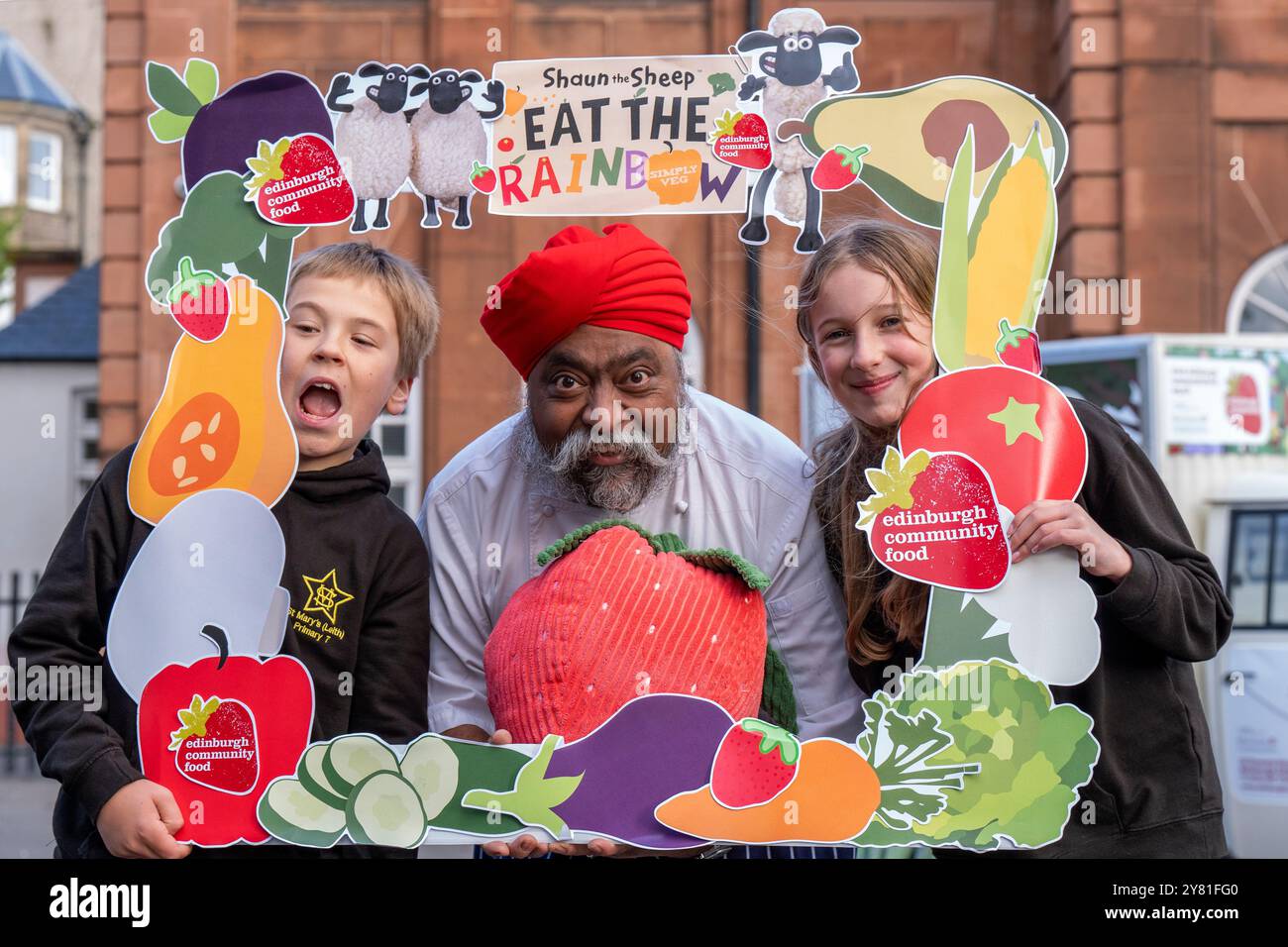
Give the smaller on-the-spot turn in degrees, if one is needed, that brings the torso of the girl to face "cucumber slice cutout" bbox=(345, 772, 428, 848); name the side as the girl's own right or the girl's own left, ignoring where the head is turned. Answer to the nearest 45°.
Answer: approximately 90° to the girl's own right

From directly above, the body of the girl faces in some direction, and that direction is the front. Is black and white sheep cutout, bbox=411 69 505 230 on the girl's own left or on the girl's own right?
on the girl's own right

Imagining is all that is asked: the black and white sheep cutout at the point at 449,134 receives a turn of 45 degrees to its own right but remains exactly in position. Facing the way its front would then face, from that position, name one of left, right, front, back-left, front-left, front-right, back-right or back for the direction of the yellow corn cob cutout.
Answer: back-left

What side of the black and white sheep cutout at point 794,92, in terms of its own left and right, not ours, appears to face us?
front

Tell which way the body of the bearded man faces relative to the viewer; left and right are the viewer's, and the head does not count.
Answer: facing the viewer

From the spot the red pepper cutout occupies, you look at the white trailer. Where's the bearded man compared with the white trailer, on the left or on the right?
right
